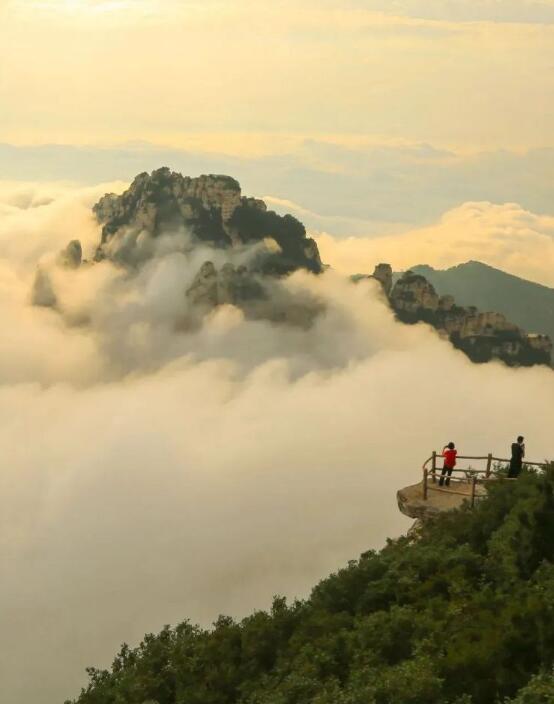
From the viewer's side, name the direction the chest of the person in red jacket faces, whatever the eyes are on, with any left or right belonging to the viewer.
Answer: facing away from the viewer

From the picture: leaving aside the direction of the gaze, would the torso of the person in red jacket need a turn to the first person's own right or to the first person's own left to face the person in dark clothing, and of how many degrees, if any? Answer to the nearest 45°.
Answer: approximately 135° to the first person's own right
